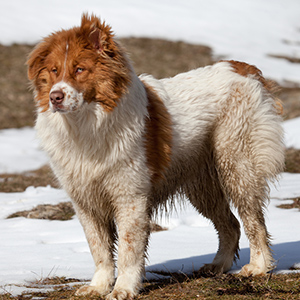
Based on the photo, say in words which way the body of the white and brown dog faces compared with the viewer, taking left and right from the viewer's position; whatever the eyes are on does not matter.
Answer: facing the viewer and to the left of the viewer
